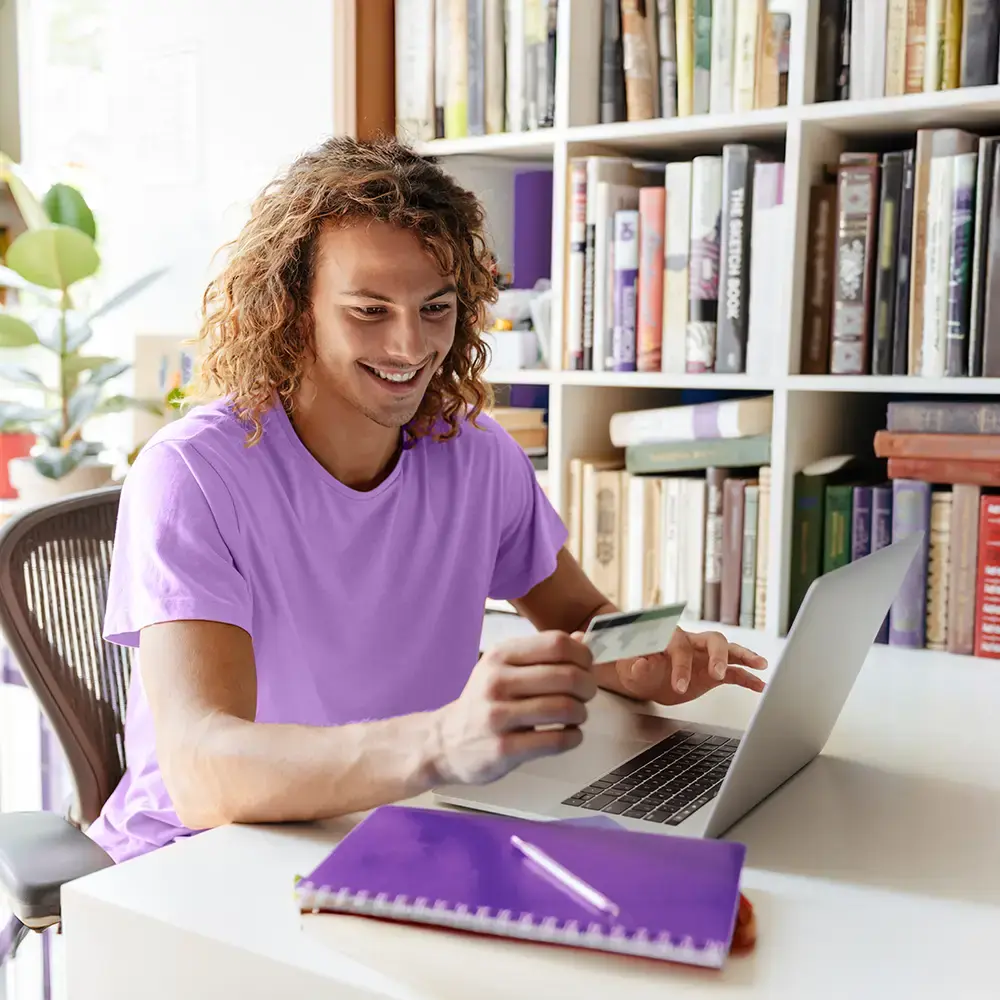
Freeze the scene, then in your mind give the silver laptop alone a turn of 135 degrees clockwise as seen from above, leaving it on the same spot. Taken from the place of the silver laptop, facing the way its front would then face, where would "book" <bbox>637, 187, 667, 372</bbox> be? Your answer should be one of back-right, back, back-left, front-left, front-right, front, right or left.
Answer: left

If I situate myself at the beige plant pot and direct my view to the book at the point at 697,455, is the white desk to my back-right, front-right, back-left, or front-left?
front-right

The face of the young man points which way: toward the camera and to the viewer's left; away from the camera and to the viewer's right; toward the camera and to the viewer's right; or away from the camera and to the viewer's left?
toward the camera and to the viewer's right

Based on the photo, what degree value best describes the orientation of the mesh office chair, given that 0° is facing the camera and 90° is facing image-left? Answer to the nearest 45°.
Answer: approximately 315°
